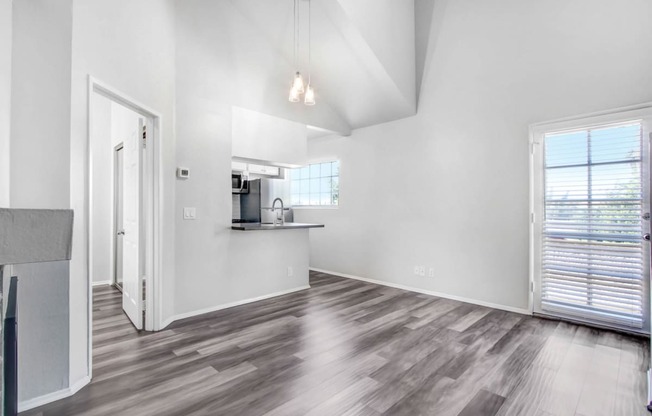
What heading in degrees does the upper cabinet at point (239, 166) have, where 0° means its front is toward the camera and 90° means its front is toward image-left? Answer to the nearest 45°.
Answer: approximately 315°

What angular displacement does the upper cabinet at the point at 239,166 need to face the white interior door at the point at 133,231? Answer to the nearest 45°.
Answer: approximately 90° to its right

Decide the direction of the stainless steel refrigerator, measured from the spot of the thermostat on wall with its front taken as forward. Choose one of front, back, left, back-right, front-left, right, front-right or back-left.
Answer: left

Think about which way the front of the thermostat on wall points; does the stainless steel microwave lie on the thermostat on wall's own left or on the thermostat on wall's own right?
on the thermostat on wall's own left
